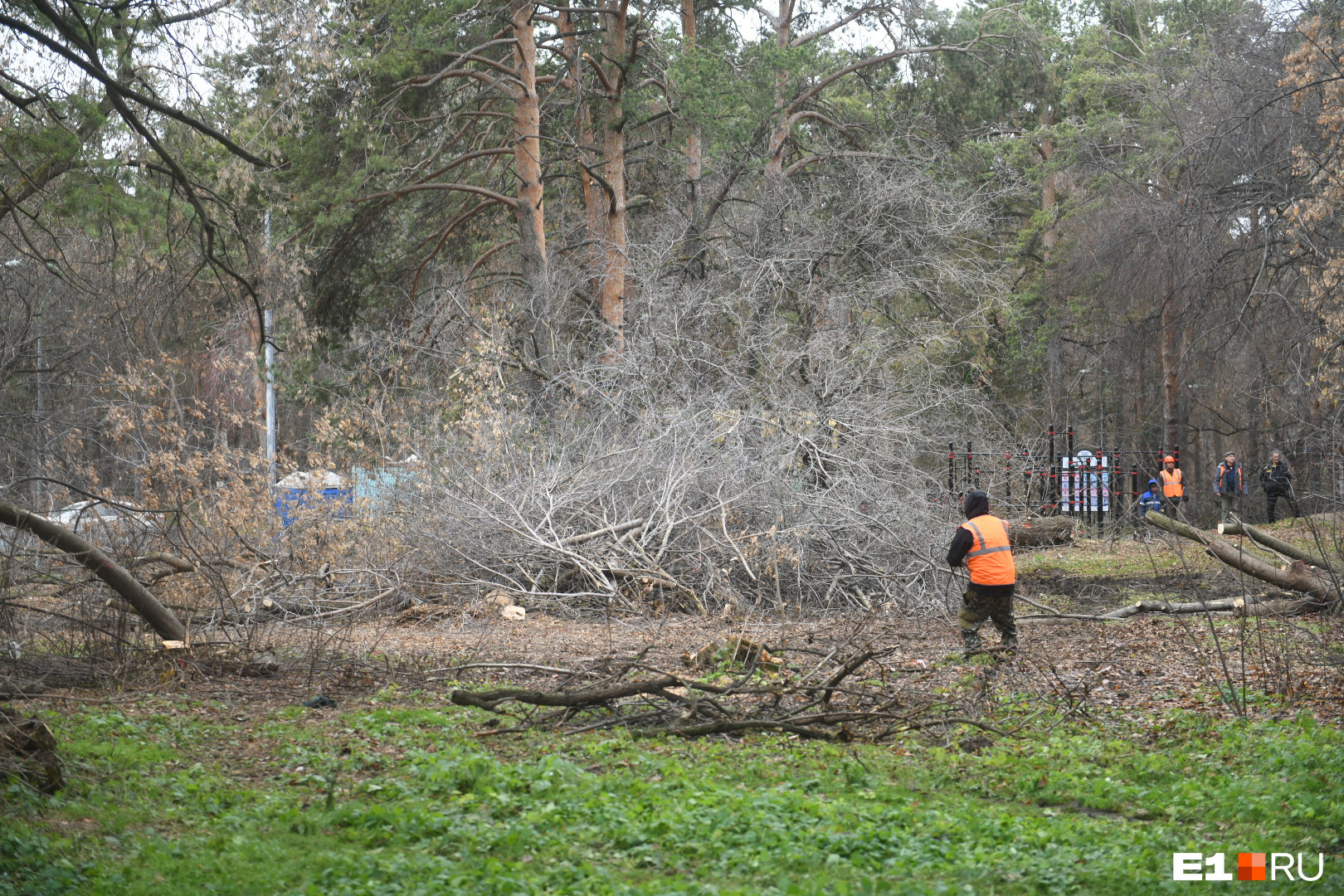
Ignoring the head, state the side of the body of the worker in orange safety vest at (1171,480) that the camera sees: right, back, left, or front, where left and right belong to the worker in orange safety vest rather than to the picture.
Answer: front

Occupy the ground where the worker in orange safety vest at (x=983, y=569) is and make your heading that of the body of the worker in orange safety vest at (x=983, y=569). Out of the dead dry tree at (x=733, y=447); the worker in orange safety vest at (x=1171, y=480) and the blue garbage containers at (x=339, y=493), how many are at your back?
0

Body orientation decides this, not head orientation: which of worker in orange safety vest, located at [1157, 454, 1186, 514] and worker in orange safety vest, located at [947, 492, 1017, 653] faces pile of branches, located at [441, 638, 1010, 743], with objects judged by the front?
worker in orange safety vest, located at [1157, 454, 1186, 514]

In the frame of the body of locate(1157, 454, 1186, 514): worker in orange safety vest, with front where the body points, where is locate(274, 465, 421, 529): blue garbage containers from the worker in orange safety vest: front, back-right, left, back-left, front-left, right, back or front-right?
front-right

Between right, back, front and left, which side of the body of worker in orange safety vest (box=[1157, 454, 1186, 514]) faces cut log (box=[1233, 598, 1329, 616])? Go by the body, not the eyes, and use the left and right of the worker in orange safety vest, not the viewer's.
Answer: front

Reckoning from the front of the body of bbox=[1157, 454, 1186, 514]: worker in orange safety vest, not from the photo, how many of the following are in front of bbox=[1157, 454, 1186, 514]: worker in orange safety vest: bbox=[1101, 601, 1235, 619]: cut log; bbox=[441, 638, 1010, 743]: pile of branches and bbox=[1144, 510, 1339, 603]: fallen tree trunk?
3

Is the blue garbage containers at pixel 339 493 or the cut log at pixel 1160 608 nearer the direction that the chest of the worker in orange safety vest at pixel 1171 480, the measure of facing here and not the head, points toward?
the cut log

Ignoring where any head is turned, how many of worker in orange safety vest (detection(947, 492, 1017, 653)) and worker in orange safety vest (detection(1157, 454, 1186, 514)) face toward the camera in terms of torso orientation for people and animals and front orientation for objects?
1

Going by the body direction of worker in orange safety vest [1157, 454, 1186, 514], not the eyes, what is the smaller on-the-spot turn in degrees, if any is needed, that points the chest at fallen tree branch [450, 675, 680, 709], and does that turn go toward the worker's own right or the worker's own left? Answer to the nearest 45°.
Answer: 0° — they already face it

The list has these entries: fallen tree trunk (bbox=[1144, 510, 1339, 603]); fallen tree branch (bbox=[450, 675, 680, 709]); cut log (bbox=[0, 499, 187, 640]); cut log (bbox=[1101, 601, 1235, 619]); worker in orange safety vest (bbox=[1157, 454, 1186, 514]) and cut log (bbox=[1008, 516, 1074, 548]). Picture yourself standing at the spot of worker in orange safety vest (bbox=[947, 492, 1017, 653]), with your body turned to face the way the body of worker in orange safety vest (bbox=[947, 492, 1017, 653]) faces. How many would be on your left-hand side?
2

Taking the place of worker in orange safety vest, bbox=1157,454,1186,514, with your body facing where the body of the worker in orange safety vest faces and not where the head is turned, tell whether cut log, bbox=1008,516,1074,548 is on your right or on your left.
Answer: on your right

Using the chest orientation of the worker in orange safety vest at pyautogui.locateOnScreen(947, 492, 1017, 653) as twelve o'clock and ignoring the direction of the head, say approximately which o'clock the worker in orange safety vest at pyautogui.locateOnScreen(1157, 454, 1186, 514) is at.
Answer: the worker in orange safety vest at pyautogui.locateOnScreen(1157, 454, 1186, 514) is roughly at 2 o'clock from the worker in orange safety vest at pyautogui.locateOnScreen(947, 492, 1017, 653).

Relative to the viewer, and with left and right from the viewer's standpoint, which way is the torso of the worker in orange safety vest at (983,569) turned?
facing away from the viewer and to the left of the viewer

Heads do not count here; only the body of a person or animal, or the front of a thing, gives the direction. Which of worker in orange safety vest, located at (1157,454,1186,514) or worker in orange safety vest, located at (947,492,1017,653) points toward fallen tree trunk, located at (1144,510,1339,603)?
worker in orange safety vest, located at (1157,454,1186,514)

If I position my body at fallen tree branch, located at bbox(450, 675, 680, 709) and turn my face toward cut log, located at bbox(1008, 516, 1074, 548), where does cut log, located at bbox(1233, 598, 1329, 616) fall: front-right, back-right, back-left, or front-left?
front-right

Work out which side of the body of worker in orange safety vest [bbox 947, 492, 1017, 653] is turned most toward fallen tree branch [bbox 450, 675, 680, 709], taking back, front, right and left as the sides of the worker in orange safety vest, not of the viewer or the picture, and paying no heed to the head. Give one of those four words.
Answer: left

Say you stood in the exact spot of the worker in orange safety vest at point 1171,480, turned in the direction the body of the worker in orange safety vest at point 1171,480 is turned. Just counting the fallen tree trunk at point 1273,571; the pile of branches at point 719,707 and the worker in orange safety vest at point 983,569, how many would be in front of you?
3
